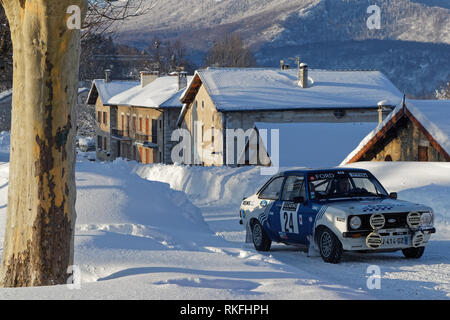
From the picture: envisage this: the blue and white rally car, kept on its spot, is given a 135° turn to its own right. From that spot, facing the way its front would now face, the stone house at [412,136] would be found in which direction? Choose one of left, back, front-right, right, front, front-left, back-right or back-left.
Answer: right

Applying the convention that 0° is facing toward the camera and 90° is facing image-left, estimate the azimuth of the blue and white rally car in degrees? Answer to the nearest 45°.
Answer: approximately 315°
